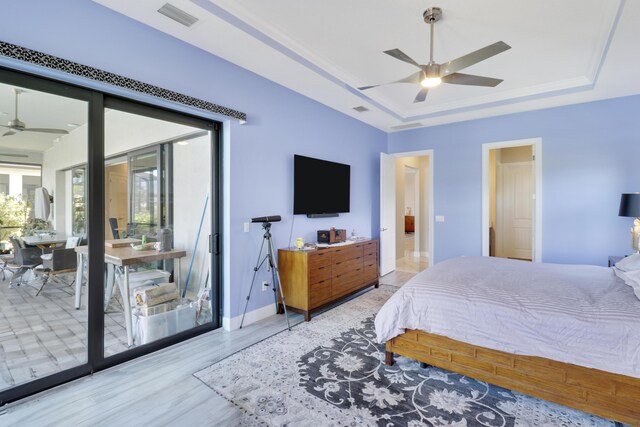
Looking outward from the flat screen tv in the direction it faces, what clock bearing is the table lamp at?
The table lamp is roughly at 11 o'clock from the flat screen tv.

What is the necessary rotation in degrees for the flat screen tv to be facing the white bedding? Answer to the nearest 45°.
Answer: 0° — it already faces it

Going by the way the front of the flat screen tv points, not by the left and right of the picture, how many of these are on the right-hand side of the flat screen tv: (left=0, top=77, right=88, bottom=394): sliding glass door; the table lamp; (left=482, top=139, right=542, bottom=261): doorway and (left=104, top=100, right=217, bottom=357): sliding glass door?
2

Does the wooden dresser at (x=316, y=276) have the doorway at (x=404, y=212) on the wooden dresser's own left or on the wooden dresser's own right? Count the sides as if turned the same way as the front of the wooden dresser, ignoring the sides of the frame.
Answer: on the wooden dresser's own left

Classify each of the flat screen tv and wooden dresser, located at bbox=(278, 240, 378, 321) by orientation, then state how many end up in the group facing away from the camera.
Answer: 0

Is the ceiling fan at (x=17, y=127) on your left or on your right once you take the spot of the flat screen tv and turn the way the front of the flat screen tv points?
on your right

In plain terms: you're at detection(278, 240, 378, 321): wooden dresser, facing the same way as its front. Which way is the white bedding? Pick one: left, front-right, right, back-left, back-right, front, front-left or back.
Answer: front

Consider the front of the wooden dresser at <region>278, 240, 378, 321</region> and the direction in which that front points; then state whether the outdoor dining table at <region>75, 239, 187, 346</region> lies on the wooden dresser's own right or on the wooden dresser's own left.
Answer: on the wooden dresser's own right

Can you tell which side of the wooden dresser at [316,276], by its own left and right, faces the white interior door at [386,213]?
left

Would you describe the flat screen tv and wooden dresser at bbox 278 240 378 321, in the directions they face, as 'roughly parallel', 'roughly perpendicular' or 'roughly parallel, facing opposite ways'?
roughly parallel

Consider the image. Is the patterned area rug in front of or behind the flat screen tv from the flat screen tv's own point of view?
in front

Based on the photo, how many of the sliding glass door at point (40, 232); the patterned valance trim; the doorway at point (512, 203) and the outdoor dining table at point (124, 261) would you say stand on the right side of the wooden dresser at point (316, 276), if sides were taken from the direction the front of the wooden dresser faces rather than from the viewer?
3

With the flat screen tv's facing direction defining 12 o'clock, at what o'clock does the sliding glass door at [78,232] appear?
The sliding glass door is roughly at 3 o'clock from the flat screen tv.

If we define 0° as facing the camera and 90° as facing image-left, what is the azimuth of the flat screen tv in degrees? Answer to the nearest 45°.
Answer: approximately 315°

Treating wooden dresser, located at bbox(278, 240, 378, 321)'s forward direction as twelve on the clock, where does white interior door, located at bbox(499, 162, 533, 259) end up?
The white interior door is roughly at 9 o'clock from the wooden dresser.

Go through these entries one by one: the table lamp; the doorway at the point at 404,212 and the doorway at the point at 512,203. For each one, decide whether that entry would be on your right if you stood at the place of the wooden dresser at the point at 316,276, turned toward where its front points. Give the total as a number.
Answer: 0

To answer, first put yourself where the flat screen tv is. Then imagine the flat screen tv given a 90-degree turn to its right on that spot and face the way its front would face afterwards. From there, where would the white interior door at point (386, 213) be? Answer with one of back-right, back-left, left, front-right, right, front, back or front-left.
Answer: back

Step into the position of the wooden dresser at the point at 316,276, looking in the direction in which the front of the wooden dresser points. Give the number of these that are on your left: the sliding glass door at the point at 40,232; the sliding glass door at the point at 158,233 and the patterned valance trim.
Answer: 0
